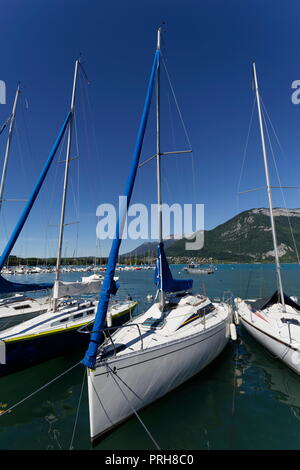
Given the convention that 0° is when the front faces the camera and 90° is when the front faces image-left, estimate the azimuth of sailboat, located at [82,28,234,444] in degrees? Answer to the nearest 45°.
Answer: approximately 45°

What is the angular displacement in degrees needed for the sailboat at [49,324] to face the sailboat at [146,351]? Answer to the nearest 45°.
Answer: approximately 90° to its left

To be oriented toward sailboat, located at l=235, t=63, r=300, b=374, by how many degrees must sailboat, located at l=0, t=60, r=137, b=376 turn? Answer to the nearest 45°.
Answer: approximately 135° to its left

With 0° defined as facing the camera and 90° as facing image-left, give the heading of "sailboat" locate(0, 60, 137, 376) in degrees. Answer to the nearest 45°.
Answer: approximately 45°

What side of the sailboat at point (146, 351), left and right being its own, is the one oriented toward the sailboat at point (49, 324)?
right
